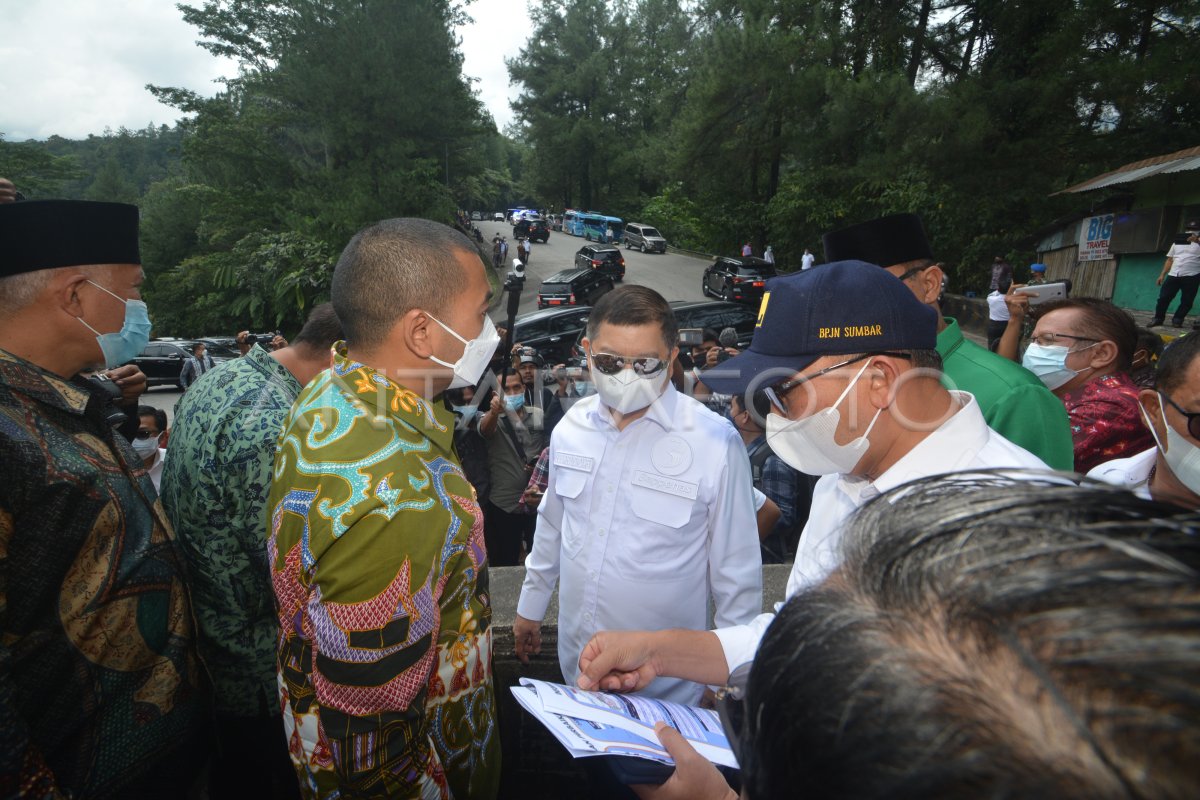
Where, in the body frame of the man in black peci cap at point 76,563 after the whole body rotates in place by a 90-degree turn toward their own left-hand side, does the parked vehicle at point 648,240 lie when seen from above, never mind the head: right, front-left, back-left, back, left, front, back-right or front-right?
front-right

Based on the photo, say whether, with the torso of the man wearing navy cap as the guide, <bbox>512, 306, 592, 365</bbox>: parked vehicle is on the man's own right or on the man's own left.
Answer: on the man's own right

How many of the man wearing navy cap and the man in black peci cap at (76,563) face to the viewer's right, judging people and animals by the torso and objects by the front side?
1

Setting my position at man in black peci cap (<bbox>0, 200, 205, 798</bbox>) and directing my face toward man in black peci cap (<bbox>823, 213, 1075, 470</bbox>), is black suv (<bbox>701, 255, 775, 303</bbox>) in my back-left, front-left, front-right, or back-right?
front-left

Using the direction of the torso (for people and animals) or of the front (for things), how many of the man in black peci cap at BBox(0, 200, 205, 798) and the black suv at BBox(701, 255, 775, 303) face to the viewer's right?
1

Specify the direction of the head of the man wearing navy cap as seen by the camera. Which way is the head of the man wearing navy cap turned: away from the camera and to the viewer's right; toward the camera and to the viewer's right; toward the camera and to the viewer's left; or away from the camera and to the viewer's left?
toward the camera and to the viewer's left

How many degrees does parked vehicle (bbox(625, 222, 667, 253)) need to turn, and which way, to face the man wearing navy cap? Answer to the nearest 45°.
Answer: approximately 45° to its right

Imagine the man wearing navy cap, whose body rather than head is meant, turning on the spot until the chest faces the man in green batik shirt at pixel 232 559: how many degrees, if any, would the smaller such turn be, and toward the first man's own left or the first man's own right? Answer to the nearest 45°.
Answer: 0° — they already face them

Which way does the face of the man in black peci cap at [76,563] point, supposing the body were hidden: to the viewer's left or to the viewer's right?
to the viewer's right

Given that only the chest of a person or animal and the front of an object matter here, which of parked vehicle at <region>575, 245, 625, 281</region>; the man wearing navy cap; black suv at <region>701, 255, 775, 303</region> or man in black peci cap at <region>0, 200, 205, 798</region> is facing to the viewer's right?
the man in black peci cap

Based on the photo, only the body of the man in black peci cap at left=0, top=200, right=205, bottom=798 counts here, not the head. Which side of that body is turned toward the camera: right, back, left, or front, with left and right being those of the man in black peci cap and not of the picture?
right

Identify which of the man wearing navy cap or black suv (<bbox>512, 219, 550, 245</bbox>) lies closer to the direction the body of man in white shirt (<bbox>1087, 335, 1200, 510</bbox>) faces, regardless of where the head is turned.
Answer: the man wearing navy cap

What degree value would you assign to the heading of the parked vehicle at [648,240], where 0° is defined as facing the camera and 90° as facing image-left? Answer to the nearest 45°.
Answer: approximately 315°
